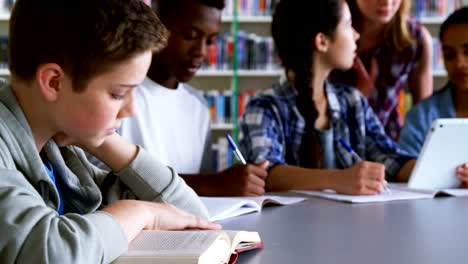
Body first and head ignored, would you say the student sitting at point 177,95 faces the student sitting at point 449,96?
no

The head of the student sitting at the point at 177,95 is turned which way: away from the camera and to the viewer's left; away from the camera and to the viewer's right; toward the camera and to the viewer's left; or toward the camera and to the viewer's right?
toward the camera and to the viewer's right

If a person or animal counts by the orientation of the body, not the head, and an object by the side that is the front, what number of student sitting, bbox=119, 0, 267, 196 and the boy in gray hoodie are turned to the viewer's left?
0

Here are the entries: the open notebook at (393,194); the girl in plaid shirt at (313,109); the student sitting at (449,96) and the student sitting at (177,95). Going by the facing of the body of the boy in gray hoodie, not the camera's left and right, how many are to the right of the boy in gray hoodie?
0

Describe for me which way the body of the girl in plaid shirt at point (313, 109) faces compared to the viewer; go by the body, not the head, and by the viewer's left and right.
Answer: facing the viewer and to the right of the viewer

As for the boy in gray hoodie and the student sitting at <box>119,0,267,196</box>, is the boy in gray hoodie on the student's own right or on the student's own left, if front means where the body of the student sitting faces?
on the student's own right

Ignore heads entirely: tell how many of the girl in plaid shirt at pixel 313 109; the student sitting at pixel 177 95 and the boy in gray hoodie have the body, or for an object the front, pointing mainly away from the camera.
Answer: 0

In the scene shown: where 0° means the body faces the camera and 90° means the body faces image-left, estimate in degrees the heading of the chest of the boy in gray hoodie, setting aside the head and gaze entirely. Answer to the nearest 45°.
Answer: approximately 315°
